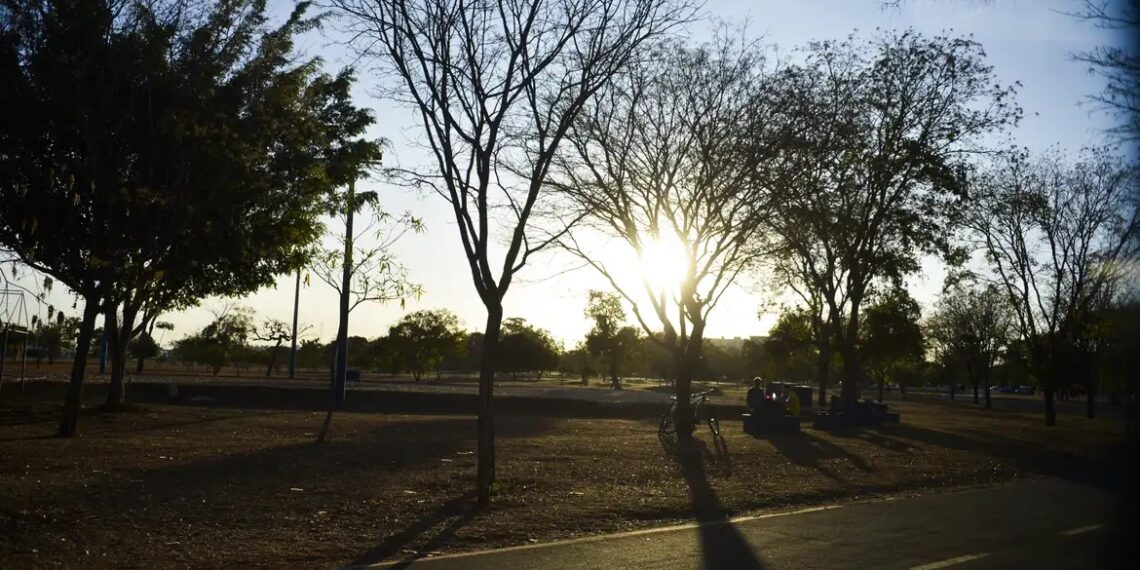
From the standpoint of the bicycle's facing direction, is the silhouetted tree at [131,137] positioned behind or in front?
behind

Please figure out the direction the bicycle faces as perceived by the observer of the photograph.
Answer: facing to the right of the viewer

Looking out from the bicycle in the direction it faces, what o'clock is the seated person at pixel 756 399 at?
The seated person is roughly at 10 o'clock from the bicycle.

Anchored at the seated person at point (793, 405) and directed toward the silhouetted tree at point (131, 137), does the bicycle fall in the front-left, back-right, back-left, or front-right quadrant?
front-left

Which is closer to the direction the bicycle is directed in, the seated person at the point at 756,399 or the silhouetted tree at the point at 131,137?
the seated person

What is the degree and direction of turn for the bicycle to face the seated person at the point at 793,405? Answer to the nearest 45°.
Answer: approximately 45° to its left

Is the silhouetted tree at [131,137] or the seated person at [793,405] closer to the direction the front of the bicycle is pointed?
the seated person
